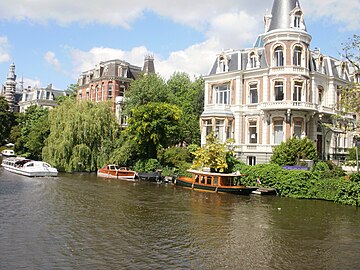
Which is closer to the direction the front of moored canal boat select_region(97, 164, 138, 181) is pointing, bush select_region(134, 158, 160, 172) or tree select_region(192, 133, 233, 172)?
the tree

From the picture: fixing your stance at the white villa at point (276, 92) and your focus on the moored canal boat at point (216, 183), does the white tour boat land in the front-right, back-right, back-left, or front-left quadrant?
front-right

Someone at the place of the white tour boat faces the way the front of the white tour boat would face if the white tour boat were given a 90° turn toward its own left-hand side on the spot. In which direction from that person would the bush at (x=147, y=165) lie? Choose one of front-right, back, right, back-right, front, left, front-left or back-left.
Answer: front-right

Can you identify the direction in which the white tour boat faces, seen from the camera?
facing the viewer and to the right of the viewer

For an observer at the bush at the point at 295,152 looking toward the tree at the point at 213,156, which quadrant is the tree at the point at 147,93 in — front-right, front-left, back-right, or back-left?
front-right

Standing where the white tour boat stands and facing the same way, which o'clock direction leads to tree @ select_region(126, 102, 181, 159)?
The tree is roughly at 11 o'clock from the white tour boat.

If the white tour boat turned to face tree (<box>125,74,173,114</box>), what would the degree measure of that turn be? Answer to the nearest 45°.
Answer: approximately 45° to its left

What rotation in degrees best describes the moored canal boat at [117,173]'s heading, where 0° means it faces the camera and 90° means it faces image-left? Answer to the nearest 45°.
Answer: approximately 315°

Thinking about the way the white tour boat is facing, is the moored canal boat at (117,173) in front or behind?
in front

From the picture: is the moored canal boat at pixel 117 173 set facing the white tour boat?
no

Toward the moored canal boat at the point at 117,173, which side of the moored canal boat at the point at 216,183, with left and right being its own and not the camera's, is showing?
front

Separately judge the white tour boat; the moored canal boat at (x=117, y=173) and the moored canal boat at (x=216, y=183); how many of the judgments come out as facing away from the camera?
0

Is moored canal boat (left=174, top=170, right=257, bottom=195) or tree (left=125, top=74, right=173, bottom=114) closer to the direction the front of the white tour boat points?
the moored canal boat

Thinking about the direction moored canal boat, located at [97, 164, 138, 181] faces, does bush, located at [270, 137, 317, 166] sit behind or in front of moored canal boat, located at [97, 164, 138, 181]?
in front

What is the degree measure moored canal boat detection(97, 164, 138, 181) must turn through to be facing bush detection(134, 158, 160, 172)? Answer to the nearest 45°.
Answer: approximately 45° to its left
